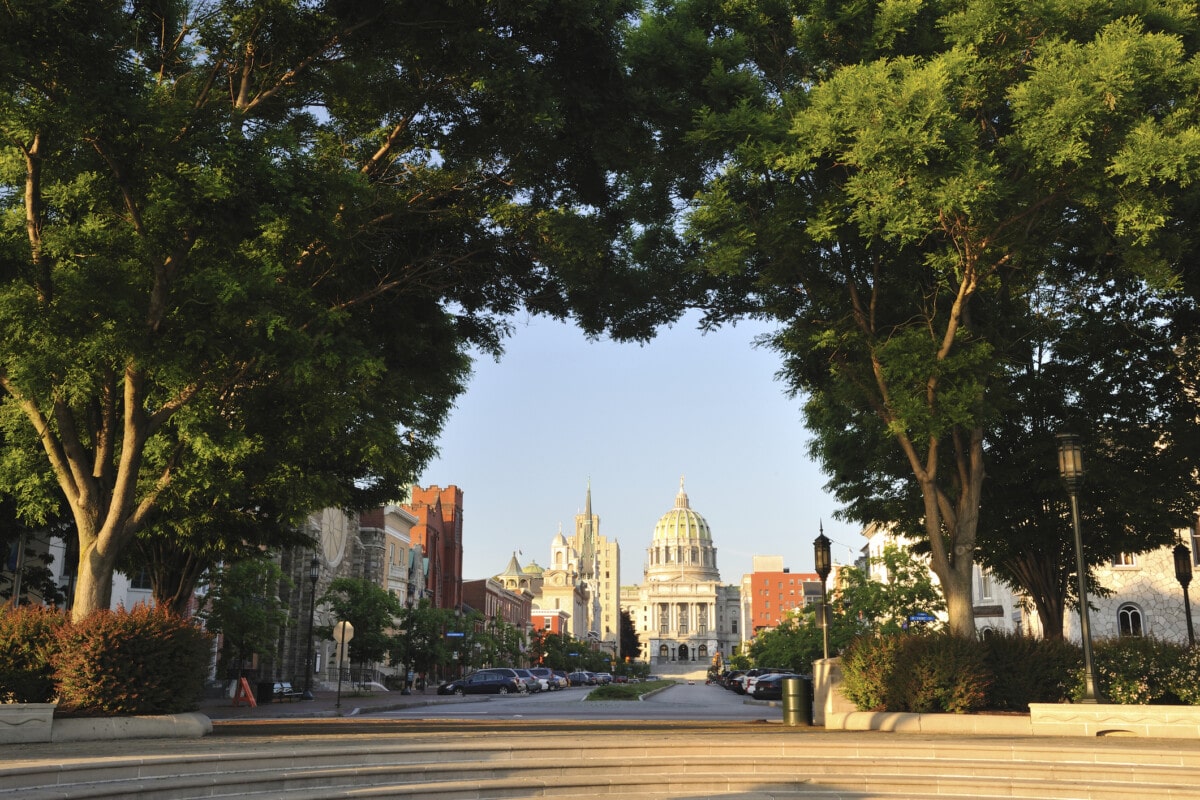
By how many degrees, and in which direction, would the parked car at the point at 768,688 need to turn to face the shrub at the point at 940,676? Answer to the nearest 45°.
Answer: approximately 135° to its right

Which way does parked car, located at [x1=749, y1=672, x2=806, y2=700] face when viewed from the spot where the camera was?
facing away from the viewer and to the right of the viewer

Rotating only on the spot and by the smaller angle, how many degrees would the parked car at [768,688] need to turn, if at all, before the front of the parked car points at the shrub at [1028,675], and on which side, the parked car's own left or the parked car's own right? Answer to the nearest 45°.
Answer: approximately 135° to the parked car's own right

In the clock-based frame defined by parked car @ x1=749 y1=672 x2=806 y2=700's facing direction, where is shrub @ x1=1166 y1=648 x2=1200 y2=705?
The shrub is roughly at 4 o'clock from the parked car.

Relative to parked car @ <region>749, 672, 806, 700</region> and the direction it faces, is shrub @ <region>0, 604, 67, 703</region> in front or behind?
behind

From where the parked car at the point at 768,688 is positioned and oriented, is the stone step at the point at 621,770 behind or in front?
behind

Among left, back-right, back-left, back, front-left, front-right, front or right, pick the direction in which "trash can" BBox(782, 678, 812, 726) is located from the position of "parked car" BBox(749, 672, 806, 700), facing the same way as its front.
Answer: back-right

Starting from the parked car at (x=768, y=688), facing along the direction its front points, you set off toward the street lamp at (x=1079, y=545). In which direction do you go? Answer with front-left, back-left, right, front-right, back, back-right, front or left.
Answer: back-right
